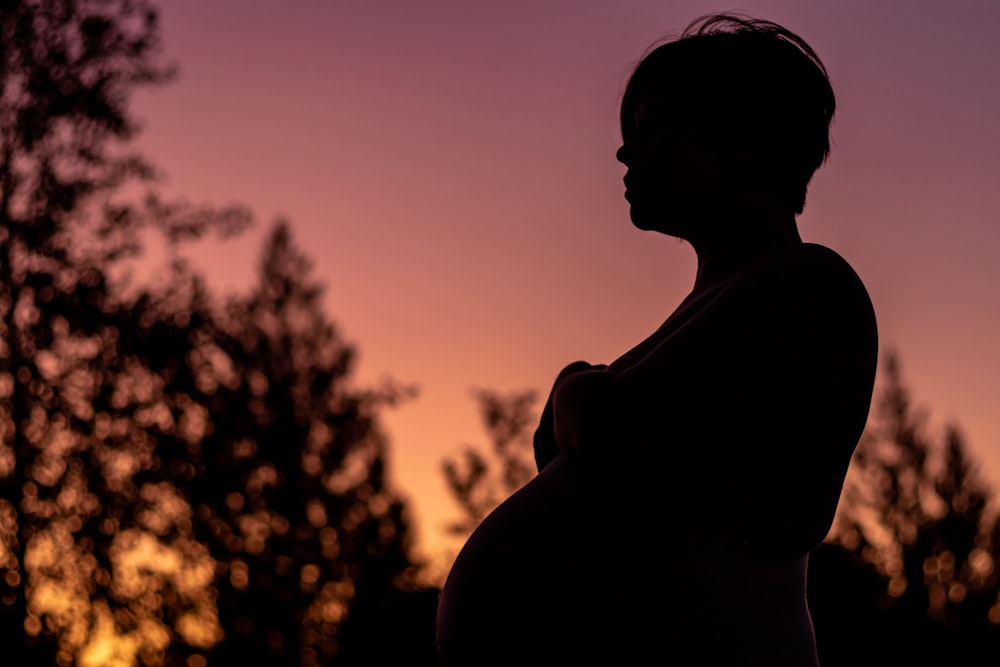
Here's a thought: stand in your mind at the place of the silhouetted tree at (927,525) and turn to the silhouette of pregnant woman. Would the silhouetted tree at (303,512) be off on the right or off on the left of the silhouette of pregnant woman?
right

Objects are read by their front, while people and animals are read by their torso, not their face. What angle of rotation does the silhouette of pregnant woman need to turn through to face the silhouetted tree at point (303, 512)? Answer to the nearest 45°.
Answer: approximately 90° to its right

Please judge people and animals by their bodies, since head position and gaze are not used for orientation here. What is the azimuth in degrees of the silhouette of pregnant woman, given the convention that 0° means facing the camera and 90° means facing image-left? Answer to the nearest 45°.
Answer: approximately 90°

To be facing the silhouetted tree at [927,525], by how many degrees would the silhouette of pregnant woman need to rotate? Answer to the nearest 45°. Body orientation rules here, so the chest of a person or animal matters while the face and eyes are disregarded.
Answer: approximately 90° to its right

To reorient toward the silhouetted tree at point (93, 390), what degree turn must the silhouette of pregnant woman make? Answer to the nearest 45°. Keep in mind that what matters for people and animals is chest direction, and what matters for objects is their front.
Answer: approximately 45° to its right
